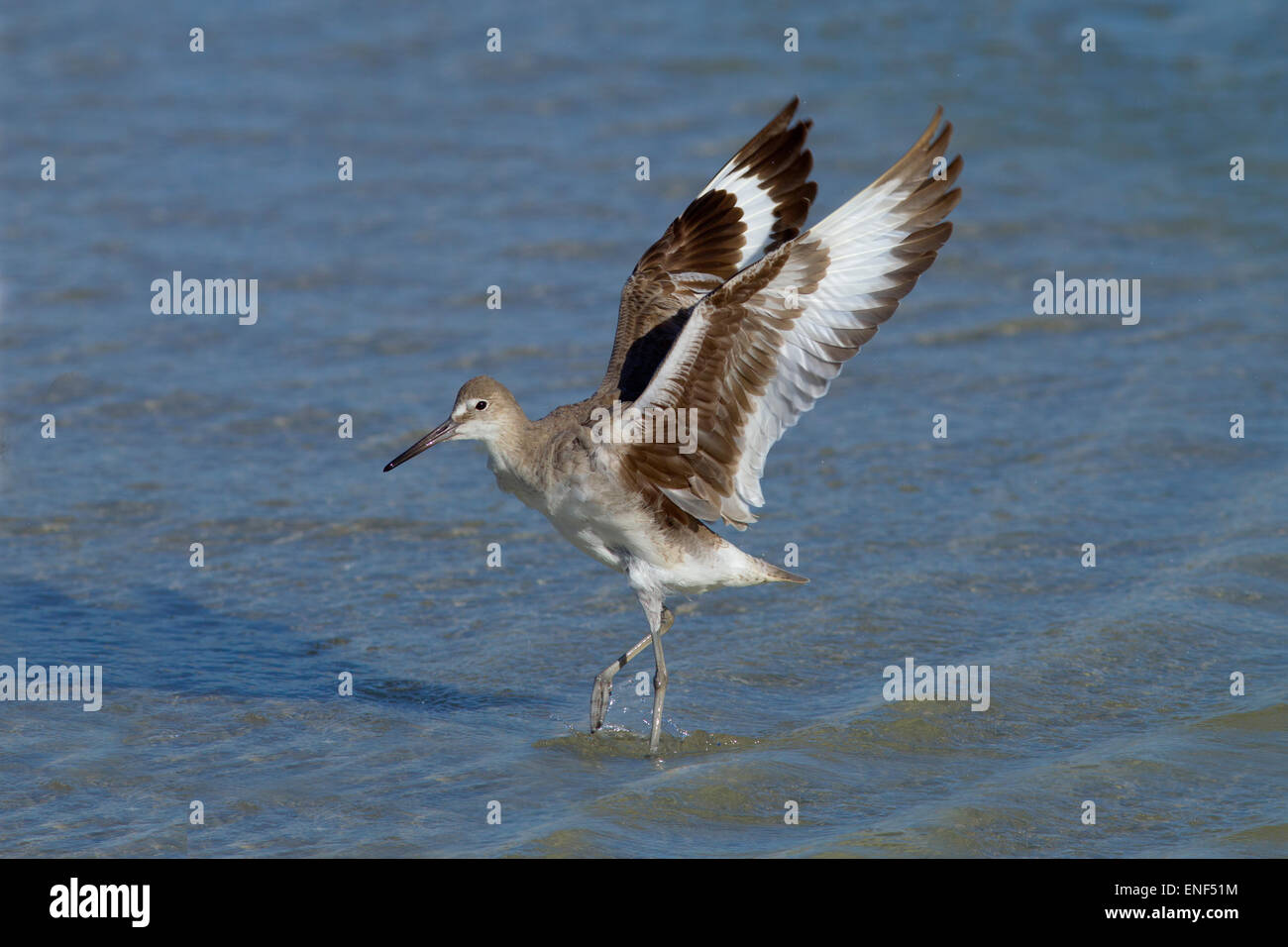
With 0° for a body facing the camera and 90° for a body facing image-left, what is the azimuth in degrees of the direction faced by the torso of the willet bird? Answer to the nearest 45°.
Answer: approximately 90°
